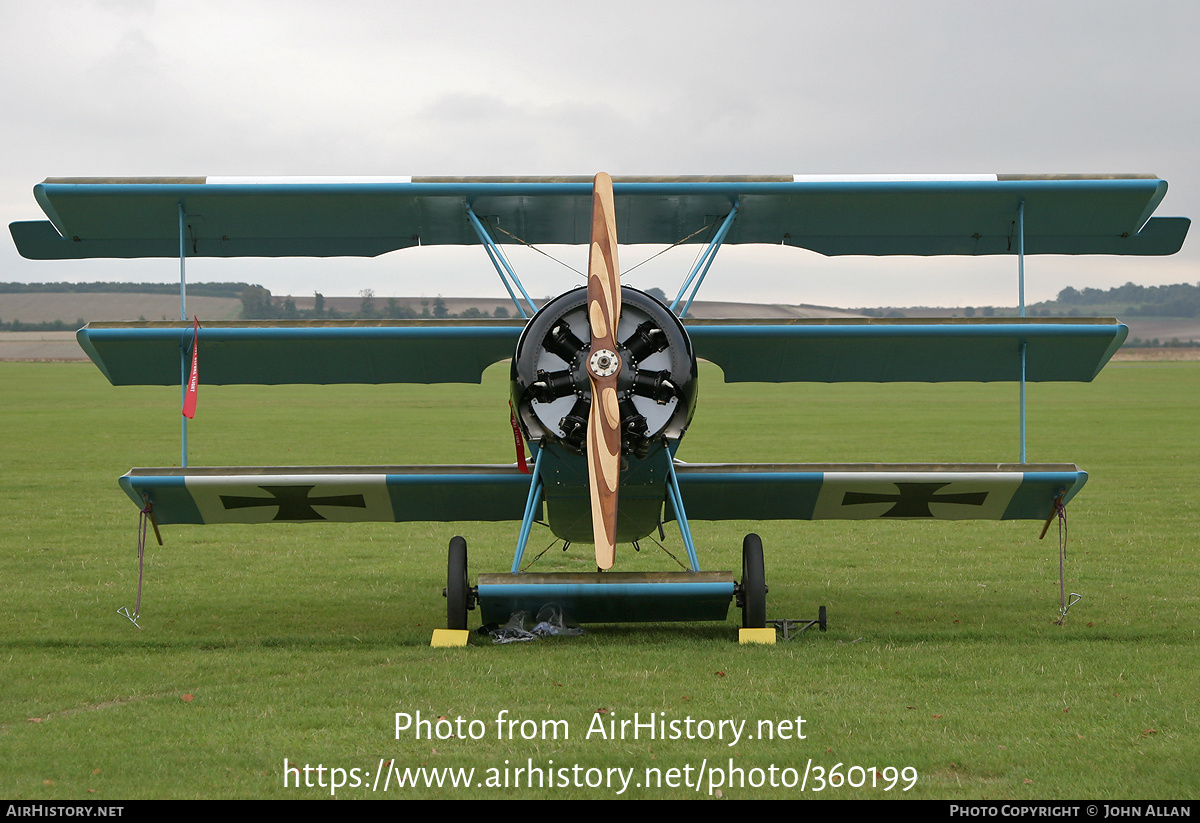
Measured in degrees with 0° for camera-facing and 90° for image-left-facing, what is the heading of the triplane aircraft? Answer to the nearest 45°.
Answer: approximately 0°
